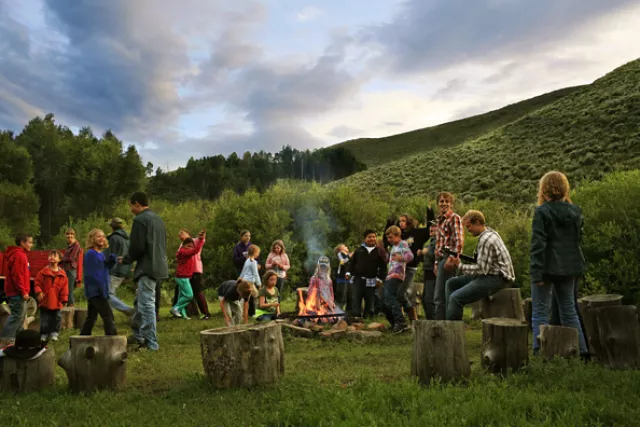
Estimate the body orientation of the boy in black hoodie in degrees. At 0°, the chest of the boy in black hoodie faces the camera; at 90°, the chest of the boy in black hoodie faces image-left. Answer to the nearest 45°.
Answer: approximately 0°

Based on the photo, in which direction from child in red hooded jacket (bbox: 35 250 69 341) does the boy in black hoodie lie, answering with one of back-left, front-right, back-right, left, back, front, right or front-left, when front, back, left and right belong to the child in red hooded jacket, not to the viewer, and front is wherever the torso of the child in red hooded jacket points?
left

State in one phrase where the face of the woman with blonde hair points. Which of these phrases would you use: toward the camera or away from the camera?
away from the camera

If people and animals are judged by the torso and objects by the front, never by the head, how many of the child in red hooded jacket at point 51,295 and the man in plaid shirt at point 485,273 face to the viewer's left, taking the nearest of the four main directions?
1

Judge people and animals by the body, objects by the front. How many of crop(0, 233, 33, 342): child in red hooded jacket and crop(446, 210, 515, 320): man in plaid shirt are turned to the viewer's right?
1

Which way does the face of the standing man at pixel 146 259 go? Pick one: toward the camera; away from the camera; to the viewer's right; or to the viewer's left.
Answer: to the viewer's left

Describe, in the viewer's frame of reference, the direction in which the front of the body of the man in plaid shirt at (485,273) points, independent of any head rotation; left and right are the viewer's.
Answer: facing to the left of the viewer
